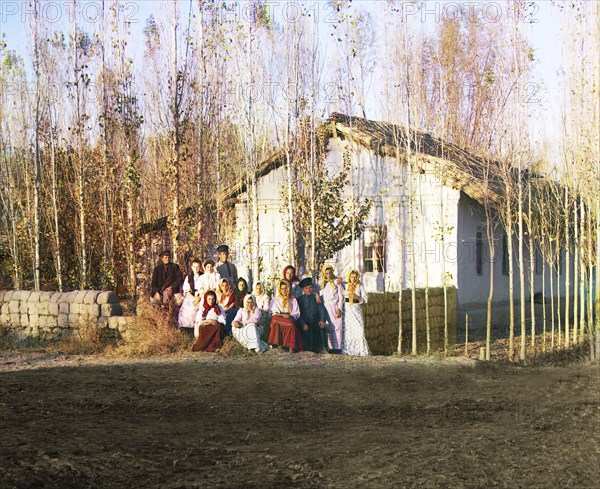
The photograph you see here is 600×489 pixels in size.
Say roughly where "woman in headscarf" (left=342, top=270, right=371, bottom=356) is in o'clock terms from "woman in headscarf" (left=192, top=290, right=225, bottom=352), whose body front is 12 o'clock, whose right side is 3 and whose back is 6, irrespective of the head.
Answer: "woman in headscarf" (left=342, top=270, right=371, bottom=356) is roughly at 9 o'clock from "woman in headscarf" (left=192, top=290, right=225, bottom=352).

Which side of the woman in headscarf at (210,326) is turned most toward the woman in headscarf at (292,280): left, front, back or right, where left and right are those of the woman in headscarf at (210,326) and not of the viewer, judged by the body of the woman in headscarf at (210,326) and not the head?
left

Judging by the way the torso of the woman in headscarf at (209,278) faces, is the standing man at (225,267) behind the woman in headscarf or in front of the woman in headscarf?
behind

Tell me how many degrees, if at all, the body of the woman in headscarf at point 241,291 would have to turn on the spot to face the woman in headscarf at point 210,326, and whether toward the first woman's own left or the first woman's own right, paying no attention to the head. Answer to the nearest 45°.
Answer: approximately 45° to the first woman's own right

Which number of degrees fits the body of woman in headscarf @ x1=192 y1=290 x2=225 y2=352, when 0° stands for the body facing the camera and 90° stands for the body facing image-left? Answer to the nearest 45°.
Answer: approximately 0°
